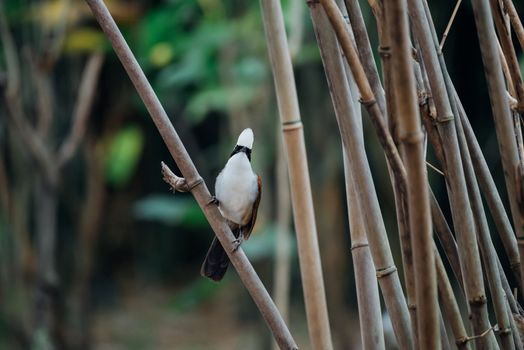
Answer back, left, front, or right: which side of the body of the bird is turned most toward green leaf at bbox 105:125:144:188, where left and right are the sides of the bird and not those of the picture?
back

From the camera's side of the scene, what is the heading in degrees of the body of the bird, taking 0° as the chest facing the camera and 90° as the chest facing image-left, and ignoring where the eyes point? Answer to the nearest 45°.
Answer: approximately 0°
